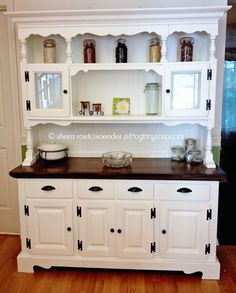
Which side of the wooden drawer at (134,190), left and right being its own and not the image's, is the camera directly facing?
front

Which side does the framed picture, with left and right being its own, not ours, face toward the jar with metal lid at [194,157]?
left

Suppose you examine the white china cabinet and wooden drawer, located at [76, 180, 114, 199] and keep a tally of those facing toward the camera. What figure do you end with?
2

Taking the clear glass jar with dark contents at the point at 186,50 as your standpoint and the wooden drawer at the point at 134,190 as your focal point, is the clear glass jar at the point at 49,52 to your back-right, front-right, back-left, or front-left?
front-right

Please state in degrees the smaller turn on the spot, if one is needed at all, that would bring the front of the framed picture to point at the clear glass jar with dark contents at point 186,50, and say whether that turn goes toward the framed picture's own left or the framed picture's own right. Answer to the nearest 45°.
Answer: approximately 90° to the framed picture's own left

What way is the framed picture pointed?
toward the camera

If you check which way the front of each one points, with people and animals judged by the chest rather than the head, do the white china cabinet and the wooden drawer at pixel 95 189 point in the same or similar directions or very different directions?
same or similar directions

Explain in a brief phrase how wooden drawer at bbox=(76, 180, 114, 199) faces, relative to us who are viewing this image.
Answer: facing the viewer

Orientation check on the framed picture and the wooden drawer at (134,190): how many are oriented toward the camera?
2

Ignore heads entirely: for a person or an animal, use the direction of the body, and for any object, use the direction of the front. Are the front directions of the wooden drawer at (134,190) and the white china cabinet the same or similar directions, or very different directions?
same or similar directions

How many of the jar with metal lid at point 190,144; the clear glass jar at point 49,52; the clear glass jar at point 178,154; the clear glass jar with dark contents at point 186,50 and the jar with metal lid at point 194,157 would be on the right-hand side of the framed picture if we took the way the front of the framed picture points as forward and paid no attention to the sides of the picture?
1

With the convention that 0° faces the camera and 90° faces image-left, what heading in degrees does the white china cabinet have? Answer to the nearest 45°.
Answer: approximately 0°

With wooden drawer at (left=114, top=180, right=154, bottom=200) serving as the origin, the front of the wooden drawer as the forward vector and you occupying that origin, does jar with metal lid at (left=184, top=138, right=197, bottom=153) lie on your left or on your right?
on your left
